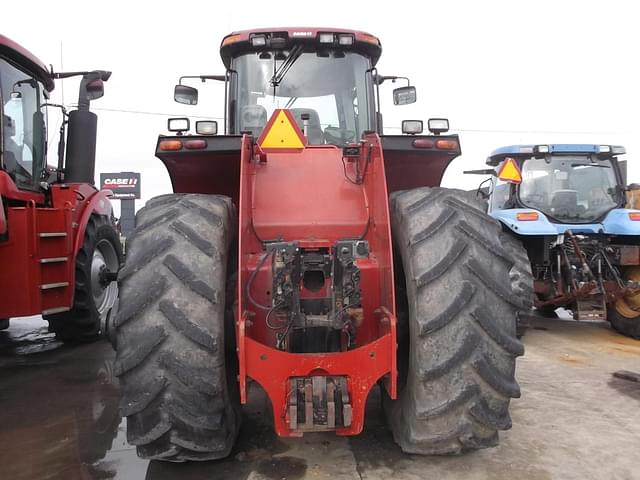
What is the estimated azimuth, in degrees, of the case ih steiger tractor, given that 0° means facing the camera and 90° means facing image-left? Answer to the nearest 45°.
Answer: approximately 180°

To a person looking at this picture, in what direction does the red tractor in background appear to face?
facing away from the viewer and to the right of the viewer

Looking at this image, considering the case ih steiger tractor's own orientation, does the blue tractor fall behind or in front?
in front
